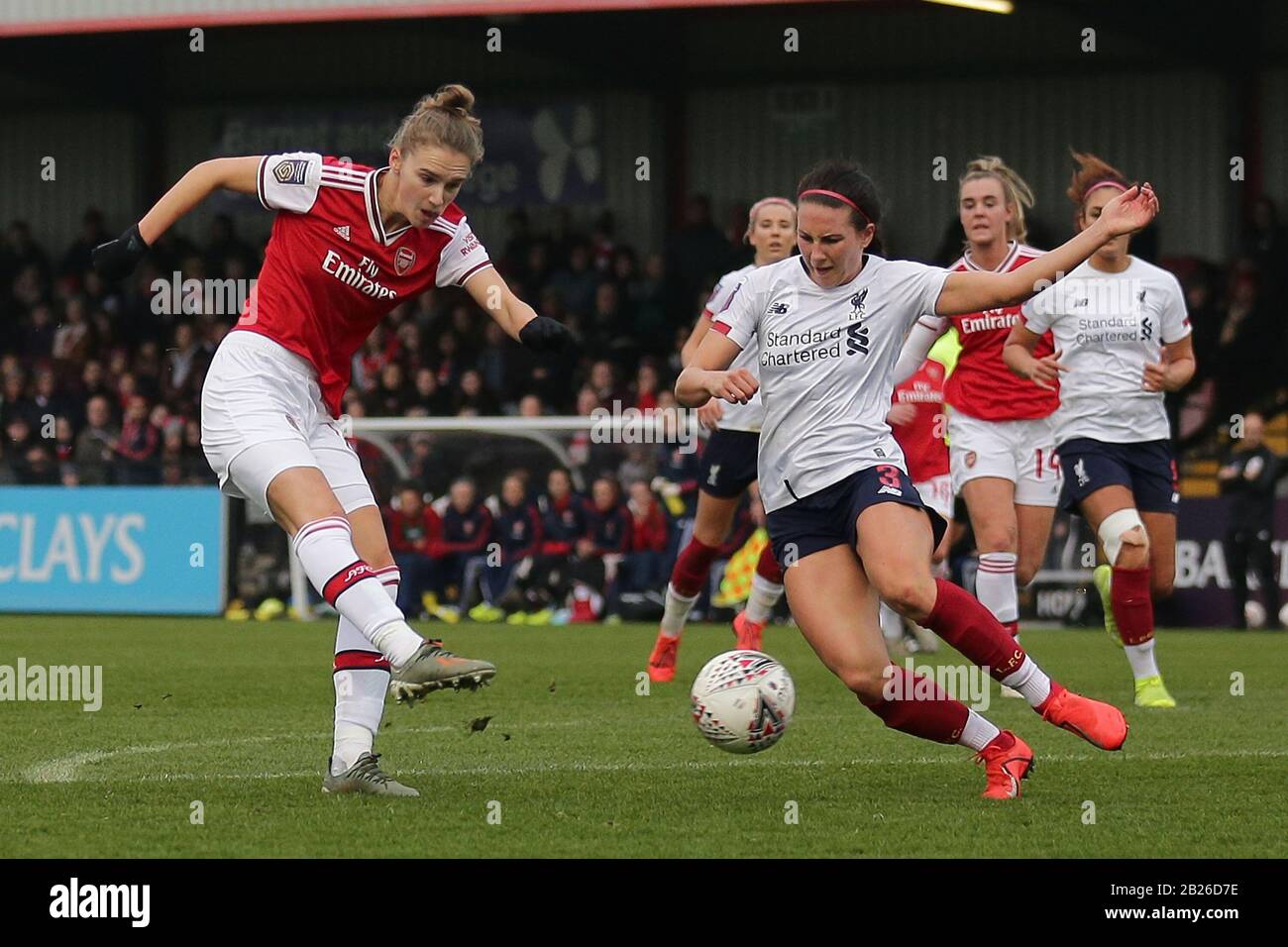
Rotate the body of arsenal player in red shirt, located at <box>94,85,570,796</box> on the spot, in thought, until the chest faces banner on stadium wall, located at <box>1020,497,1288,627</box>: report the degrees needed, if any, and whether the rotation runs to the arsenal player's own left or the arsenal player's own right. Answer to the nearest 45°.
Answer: approximately 90° to the arsenal player's own left

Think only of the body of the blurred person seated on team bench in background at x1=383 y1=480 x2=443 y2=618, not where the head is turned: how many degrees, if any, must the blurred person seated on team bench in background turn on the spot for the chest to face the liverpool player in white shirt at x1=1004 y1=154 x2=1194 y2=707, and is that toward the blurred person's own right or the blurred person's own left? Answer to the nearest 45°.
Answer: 0° — they already face them

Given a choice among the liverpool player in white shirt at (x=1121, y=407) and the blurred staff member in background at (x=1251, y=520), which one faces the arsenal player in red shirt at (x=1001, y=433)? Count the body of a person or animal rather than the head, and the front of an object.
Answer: the blurred staff member in background

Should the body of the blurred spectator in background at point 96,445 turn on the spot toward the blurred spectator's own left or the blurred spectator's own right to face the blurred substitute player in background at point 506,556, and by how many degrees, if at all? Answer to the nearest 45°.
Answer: approximately 45° to the blurred spectator's own left

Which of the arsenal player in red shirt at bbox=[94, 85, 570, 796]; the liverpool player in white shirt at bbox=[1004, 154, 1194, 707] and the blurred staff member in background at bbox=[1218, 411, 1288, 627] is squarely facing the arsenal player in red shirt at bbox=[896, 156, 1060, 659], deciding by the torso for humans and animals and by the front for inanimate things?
the blurred staff member in background

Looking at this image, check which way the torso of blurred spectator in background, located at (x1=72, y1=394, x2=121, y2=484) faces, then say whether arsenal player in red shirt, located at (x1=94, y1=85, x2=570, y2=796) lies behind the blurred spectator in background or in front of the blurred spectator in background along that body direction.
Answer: in front

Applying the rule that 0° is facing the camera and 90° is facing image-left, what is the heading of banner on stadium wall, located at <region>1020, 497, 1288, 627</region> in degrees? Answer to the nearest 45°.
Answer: approximately 0°
